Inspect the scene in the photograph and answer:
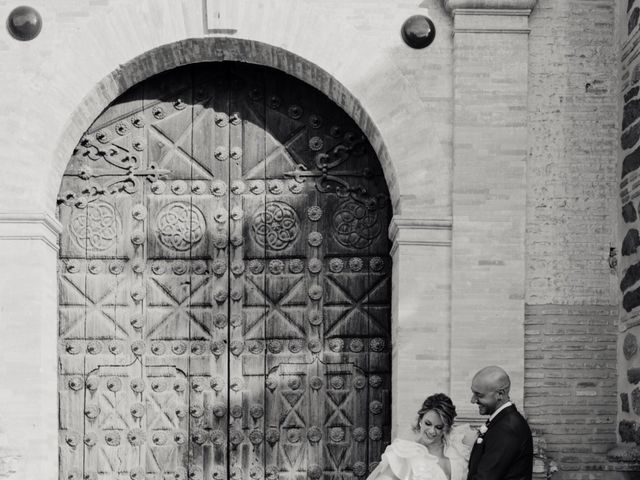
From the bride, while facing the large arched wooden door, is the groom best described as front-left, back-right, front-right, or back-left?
back-right

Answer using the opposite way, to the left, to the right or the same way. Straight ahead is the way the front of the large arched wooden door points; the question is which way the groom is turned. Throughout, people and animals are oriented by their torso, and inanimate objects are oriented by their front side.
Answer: to the right

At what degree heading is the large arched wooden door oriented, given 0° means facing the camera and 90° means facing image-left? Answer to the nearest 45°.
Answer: approximately 0°

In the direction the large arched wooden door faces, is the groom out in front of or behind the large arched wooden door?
in front

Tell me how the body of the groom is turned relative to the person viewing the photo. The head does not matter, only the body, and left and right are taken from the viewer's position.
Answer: facing to the left of the viewer

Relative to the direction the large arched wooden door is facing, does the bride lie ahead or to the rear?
ahead
